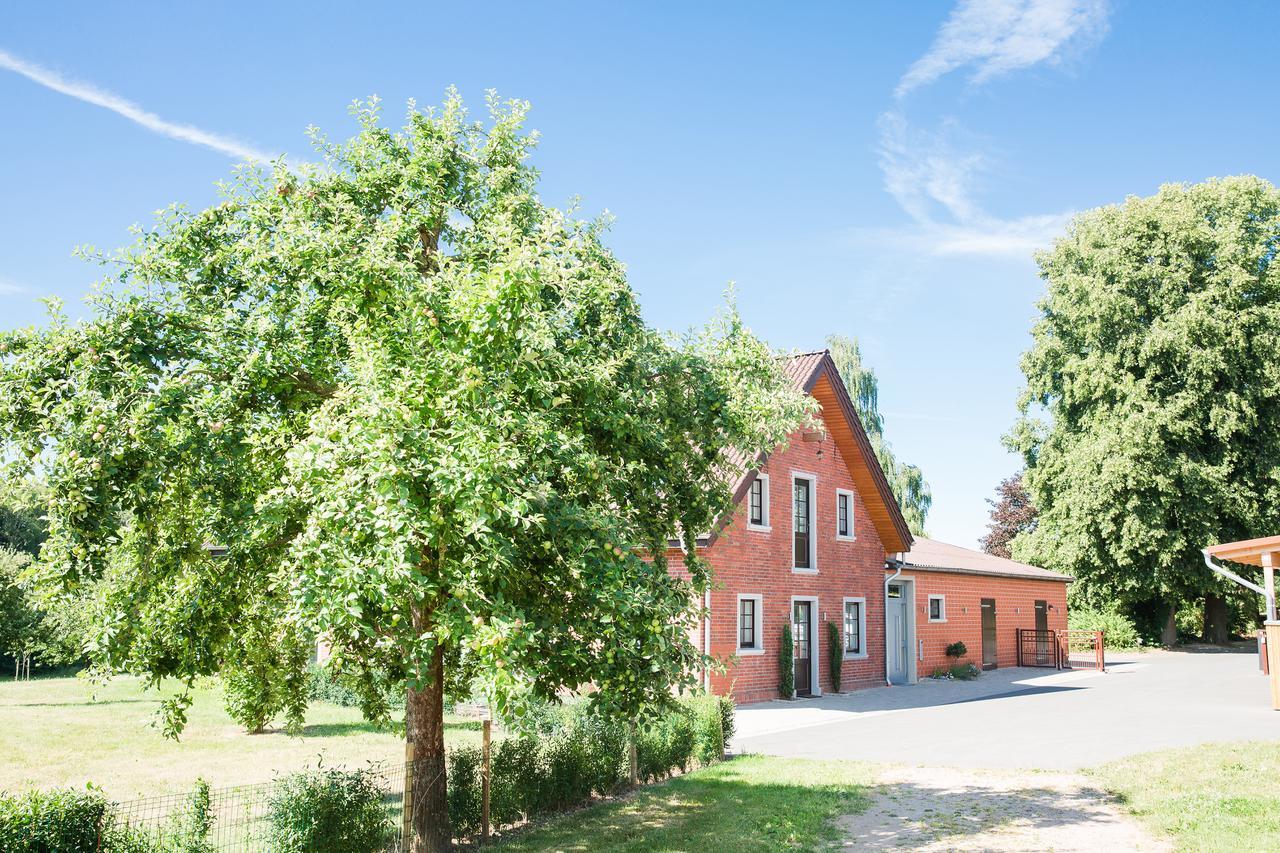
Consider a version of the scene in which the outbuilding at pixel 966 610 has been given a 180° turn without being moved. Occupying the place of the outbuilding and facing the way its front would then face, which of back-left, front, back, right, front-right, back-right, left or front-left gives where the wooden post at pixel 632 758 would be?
back-left

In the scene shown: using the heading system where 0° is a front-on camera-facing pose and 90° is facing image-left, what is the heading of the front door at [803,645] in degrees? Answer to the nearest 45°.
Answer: approximately 315°

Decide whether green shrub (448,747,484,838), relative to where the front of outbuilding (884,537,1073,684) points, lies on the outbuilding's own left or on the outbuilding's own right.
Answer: on the outbuilding's own right

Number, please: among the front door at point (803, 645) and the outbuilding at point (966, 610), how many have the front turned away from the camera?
0

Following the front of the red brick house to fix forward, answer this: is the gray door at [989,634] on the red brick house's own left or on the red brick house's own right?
on the red brick house's own left

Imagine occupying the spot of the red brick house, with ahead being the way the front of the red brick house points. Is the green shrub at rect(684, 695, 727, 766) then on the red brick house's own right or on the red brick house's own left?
on the red brick house's own right

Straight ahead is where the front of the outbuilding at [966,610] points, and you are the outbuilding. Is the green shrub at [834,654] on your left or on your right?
on your right

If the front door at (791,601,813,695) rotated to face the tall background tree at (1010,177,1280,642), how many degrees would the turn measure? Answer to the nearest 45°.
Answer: approximately 90° to its left

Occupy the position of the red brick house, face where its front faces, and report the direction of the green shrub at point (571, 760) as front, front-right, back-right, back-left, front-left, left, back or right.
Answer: front-right
